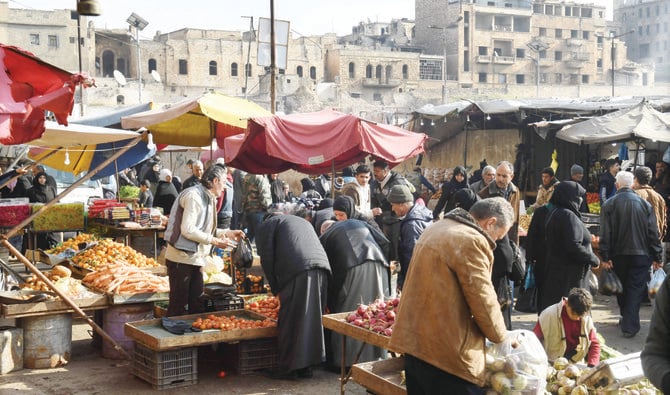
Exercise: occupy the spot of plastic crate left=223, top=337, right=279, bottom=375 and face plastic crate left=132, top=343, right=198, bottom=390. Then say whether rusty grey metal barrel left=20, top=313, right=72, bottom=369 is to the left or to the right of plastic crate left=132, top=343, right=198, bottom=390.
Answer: right

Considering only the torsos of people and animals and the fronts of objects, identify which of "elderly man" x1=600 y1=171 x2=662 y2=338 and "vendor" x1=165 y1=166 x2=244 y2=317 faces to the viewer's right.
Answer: the vendor

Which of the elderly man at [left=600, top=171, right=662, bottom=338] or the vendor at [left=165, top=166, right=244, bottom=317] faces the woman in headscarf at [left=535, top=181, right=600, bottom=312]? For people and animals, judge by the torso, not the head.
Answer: the vendor

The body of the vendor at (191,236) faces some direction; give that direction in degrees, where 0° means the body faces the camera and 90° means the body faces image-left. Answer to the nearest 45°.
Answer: approximately 270°

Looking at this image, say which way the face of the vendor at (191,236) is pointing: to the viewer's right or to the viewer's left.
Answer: to the viewer's right

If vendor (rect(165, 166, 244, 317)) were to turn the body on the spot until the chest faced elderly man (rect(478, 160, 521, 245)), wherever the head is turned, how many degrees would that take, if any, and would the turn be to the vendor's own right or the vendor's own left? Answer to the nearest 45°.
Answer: approximately 45° to the vendor's own left

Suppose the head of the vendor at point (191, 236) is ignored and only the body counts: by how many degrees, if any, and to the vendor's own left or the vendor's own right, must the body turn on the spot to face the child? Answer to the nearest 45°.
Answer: approximately 45° to the vendor's own right

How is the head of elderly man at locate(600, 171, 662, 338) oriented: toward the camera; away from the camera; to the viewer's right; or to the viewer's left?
away from the camera

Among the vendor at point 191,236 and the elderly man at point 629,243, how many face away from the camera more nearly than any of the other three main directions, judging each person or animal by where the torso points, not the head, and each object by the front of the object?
1

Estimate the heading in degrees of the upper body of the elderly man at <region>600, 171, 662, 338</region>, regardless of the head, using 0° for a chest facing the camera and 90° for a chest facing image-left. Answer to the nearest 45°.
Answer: approximately 180°

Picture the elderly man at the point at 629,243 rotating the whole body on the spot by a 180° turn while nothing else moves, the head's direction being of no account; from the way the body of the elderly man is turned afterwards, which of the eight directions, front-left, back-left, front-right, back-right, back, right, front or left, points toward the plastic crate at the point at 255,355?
front-right
